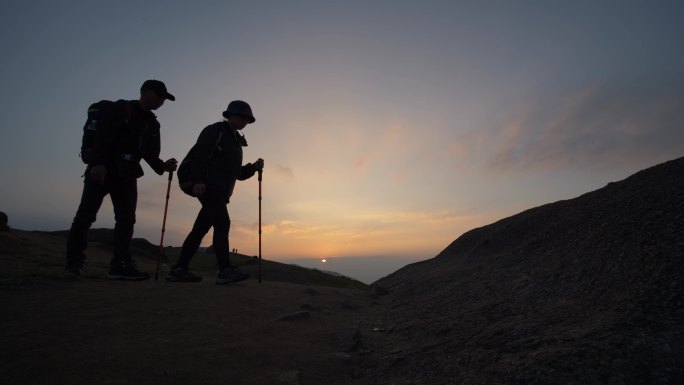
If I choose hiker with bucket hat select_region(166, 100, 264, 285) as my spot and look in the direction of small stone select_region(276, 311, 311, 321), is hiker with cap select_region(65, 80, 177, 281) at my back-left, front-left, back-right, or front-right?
back-right

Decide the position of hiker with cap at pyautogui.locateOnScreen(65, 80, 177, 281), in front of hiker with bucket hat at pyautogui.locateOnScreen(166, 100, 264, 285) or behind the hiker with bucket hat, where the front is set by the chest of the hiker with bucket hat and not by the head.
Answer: behind

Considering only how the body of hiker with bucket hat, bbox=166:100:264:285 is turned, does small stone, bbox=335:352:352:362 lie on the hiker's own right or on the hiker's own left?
on the hiker's own right

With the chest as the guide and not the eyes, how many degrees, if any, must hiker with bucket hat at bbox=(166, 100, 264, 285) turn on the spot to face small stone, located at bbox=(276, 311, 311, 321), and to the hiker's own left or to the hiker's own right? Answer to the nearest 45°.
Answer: approximately 45° to the hiker's own right

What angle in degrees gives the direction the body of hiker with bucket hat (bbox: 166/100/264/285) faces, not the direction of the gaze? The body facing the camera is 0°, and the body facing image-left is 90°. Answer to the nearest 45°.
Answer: approximately 270°

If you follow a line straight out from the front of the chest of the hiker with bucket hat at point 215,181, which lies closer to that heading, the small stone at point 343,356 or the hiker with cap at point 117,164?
the small stone

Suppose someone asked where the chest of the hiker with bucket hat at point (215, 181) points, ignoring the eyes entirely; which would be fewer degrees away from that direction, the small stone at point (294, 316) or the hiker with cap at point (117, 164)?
the small stone
